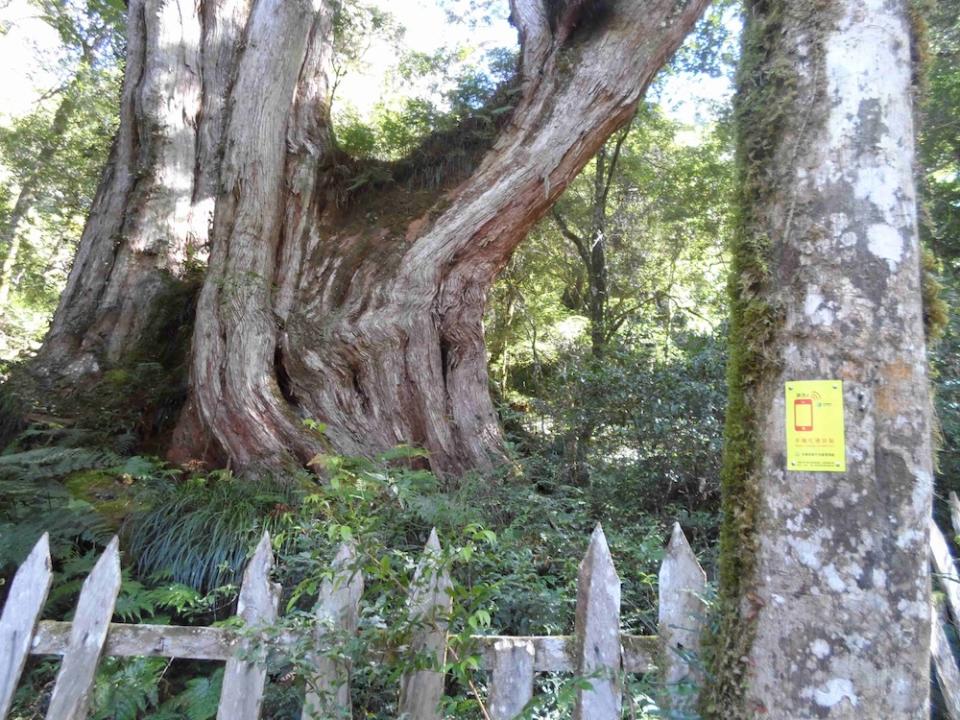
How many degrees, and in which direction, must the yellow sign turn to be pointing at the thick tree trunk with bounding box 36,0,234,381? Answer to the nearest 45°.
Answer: approximately 90° to its right

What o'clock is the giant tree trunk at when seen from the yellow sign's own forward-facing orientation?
The giant tree trunk is roughly at 4 o'clock from the yellow sign.

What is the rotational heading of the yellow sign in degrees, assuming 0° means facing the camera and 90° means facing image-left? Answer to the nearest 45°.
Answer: approximately 0°
